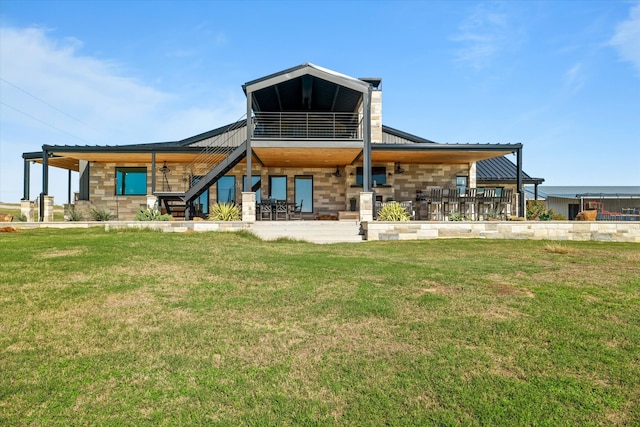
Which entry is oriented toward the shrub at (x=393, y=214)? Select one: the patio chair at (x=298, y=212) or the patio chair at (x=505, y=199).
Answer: the patio chair at (x=505, y=199)

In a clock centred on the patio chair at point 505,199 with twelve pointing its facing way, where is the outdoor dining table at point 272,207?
The outdoor dining table is roughly at 9 o'clock from the patio chair.

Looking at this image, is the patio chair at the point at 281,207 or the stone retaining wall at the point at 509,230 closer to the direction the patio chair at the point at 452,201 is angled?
the patio chair

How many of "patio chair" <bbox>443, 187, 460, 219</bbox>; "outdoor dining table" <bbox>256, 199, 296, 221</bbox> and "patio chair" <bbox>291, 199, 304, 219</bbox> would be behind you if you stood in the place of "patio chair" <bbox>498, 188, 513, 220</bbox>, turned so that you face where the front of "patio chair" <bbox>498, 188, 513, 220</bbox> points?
0

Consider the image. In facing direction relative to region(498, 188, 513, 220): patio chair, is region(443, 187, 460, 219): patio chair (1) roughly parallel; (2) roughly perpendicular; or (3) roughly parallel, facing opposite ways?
roughly parallel

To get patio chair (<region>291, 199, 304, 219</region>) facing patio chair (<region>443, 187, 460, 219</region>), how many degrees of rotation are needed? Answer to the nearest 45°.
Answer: approximately 135° to its left

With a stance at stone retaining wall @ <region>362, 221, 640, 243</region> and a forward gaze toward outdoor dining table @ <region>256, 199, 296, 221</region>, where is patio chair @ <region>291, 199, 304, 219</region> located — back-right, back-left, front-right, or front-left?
front-right

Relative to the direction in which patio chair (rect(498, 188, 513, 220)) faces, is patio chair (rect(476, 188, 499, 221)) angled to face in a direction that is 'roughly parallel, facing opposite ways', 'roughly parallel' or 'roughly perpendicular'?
roughly parallel

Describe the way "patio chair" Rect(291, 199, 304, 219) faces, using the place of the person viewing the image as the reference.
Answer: facing to the left of the viewer

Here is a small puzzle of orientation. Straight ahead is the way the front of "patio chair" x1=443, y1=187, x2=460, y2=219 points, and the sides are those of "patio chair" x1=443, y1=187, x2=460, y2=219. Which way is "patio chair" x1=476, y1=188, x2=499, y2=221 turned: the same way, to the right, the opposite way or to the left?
the same way

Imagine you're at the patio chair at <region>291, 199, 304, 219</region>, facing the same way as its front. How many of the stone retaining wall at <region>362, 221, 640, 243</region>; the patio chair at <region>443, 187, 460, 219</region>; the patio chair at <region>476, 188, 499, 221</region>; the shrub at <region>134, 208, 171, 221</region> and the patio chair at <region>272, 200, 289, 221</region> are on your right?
0
